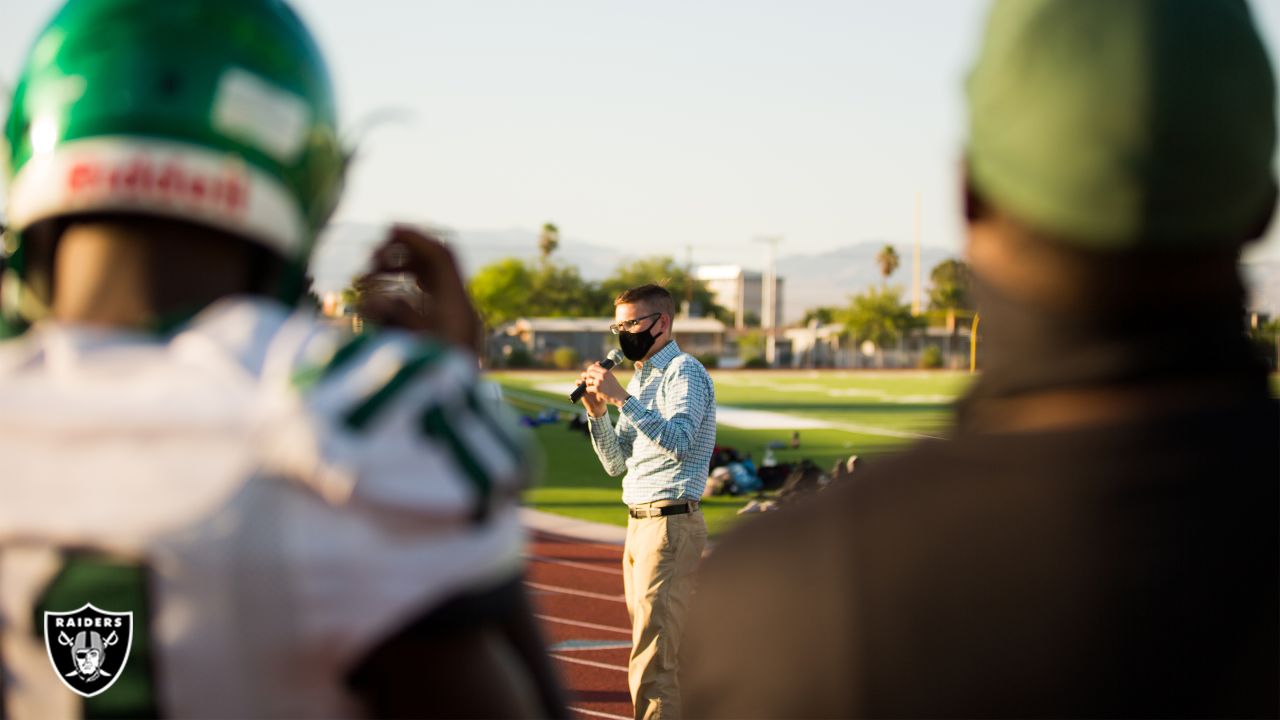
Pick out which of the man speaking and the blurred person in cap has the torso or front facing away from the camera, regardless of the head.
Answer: the blurred person in cap

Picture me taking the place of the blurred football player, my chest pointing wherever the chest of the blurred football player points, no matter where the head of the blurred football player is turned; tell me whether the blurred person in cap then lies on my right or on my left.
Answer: on my right

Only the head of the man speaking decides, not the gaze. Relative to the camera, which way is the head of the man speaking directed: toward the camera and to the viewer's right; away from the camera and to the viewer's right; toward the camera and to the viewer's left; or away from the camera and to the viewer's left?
toward the camera and to the viewer's left

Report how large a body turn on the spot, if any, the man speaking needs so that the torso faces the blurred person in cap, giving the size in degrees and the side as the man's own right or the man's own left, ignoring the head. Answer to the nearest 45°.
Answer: approximately 45° to the man's own left

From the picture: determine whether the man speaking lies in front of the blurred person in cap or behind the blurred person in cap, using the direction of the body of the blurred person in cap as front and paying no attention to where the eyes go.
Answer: in front

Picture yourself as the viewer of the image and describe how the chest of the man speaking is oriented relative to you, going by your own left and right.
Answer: facing the viewer and to the left of the viewer

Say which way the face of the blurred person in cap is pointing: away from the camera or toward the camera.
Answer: away from the camera

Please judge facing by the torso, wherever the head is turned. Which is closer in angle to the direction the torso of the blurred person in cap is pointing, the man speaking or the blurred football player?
the man speaking

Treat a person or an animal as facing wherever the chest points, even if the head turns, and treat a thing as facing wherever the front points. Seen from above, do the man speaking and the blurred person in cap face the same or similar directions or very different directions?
very different directions

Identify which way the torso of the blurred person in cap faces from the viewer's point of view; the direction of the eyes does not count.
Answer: away from the camera

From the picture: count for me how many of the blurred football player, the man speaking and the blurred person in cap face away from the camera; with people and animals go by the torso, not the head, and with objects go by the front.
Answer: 2

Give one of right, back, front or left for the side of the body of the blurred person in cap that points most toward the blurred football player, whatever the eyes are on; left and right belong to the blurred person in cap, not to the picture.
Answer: left

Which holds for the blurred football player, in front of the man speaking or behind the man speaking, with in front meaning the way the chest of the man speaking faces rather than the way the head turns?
in front

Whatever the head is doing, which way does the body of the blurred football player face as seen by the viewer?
away from the camera

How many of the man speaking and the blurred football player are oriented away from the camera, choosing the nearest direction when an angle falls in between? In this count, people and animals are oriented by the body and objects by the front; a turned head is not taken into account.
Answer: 1

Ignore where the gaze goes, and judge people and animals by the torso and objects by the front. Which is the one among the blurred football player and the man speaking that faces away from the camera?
the blurred football player
